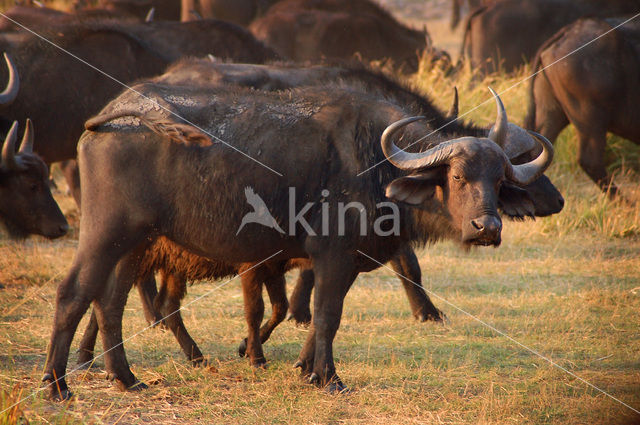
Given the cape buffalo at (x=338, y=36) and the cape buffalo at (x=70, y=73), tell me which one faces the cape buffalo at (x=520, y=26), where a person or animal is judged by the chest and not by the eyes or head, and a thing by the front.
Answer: the cape buffalo at (x=338, y=36)

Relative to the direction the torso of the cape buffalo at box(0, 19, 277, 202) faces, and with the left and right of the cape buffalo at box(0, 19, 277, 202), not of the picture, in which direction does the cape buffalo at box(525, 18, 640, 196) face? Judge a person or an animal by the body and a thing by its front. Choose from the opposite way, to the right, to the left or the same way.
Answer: the opposite way

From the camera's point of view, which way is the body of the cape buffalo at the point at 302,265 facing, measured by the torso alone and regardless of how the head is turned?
to the viewer's right

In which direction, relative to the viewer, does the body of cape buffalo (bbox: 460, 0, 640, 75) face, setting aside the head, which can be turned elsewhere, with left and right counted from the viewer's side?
facing to the right of the viewer

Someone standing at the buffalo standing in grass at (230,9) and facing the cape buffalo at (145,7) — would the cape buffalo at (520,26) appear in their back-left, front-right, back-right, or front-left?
back-left

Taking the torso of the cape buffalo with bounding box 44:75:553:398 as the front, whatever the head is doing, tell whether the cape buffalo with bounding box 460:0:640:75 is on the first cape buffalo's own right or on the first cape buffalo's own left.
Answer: on the first cape buffalo's own left

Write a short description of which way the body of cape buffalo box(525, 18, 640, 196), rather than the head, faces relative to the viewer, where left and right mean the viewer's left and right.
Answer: facing away from the viewer and to the right of the viewer

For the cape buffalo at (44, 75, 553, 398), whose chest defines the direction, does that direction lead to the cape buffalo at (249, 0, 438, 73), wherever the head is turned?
no

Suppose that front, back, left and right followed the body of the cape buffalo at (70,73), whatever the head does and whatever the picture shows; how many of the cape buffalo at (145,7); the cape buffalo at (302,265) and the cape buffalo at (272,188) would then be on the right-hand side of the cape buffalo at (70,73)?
1

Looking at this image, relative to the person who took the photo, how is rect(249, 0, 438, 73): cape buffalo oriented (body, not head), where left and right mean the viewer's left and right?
facing to the right of the viewer

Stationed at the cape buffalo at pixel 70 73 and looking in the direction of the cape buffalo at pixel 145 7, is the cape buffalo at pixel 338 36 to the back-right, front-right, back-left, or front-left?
front-right

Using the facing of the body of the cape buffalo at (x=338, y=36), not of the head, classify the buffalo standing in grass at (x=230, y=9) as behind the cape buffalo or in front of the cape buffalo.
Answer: behind

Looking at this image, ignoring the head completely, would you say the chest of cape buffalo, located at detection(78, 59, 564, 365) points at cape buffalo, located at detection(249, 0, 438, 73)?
no

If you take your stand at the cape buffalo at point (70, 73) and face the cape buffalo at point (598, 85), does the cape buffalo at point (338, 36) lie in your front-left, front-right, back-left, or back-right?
front-left

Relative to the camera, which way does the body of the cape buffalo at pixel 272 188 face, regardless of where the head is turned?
to the viewer's right

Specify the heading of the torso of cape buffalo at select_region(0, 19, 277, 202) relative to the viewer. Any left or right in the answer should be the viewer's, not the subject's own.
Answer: facing to the left of the viewer

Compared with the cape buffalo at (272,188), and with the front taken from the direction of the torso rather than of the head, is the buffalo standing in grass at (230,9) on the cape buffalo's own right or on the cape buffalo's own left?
on the cape buffalo's own left

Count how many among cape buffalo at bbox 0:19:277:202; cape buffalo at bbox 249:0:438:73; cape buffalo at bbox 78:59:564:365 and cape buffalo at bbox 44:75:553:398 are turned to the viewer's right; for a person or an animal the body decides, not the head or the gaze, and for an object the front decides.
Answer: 3

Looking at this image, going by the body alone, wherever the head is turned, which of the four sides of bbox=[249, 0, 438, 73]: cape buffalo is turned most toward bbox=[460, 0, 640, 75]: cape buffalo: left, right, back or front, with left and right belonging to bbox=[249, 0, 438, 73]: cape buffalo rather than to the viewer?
front

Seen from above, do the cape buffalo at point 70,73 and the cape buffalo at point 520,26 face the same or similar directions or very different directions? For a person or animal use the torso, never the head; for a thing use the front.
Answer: very different directions
